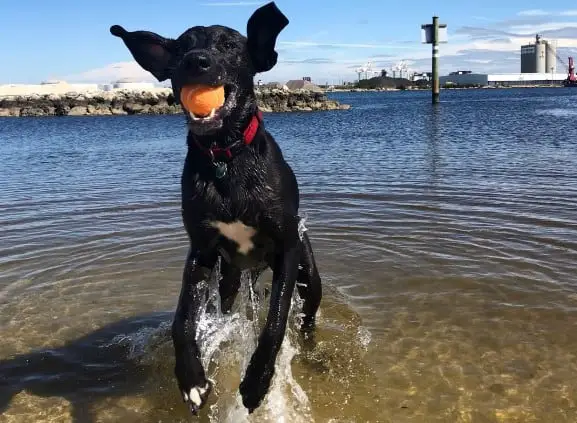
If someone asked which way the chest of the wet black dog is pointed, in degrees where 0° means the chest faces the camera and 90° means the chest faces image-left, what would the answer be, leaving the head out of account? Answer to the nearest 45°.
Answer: approximately 0°
